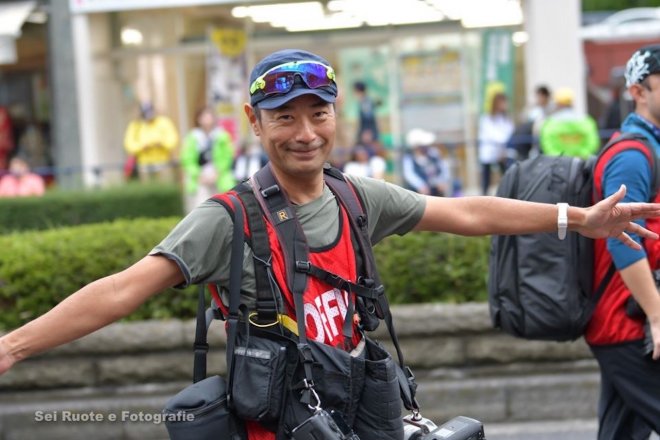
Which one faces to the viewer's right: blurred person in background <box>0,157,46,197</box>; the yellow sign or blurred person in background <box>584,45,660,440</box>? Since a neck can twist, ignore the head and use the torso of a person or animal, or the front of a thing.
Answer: blurred person in background <box>584,45,660,440</box>

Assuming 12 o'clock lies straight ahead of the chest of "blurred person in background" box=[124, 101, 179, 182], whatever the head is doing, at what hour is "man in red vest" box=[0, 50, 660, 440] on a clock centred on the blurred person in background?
The man in red vest is roughly at 12 o'clock from the blurred person in background.

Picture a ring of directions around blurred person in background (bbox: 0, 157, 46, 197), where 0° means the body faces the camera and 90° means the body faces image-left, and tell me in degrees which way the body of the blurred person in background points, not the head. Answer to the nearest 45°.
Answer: approximately 0°

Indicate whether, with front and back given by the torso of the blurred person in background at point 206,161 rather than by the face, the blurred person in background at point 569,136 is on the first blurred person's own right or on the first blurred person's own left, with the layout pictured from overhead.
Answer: on the first blurred person's own left

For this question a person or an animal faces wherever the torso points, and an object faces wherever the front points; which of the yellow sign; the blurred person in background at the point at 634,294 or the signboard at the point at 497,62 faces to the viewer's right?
the blurred person in background

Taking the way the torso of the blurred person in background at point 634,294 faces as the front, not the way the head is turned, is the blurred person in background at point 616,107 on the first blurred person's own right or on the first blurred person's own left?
on the first blurred person's own left

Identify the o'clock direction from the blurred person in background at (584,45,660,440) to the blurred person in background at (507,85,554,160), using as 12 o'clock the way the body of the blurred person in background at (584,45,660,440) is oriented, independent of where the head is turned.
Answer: the blurred person in background at (507,85,554,160) is roughly at 9 o'clock from the blurred person in background at (584,45,660,440).

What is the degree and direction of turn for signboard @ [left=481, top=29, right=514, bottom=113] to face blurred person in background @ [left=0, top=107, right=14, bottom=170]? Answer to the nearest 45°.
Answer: approximately 90° to its right

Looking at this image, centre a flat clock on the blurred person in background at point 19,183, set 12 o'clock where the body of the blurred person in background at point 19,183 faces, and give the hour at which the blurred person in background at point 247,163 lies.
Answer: the blurred person in background at point 247,163 is roughly at 10 o'clock from the blurred person in background at point 19,183.

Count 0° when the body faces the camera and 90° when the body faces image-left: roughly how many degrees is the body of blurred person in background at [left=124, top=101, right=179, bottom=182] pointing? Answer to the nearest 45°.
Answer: approximately 0°

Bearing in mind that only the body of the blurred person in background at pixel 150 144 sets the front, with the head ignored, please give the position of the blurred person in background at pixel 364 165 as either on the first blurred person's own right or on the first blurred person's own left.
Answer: on the first blurred person's own left

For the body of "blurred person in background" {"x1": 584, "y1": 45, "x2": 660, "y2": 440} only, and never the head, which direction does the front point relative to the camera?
to the viewer's right

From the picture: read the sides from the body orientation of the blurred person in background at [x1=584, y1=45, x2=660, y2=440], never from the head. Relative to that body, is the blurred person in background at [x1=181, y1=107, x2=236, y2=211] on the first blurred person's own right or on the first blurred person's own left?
on the first blurred person's own left
